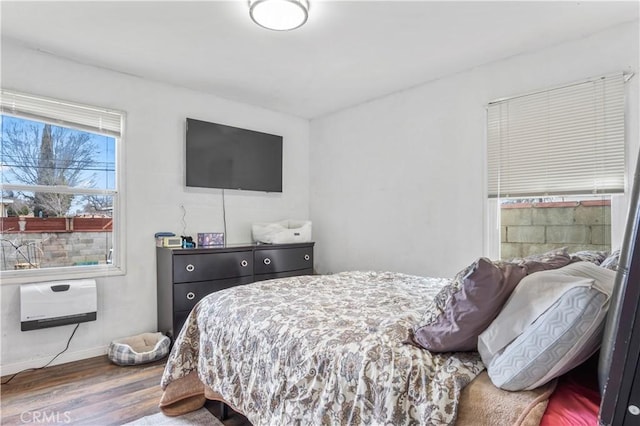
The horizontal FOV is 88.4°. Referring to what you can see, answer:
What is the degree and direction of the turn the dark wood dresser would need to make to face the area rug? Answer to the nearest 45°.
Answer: approximately 45° to its right

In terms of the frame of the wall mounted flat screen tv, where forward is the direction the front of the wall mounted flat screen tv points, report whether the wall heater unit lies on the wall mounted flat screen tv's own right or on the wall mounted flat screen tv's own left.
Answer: on the wall mounted flat screen tv's own right

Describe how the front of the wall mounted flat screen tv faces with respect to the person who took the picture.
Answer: facing the viewer and to the right of the viewer

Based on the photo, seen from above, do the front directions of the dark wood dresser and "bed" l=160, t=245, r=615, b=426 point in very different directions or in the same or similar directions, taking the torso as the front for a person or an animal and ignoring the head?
very different directions

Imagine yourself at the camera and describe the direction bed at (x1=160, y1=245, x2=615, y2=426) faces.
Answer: facing away from the viewer and to the left of the viewer

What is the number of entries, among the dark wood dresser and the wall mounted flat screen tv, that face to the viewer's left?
0

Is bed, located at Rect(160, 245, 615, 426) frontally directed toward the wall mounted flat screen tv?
yes

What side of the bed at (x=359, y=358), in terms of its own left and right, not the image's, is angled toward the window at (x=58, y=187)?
front
